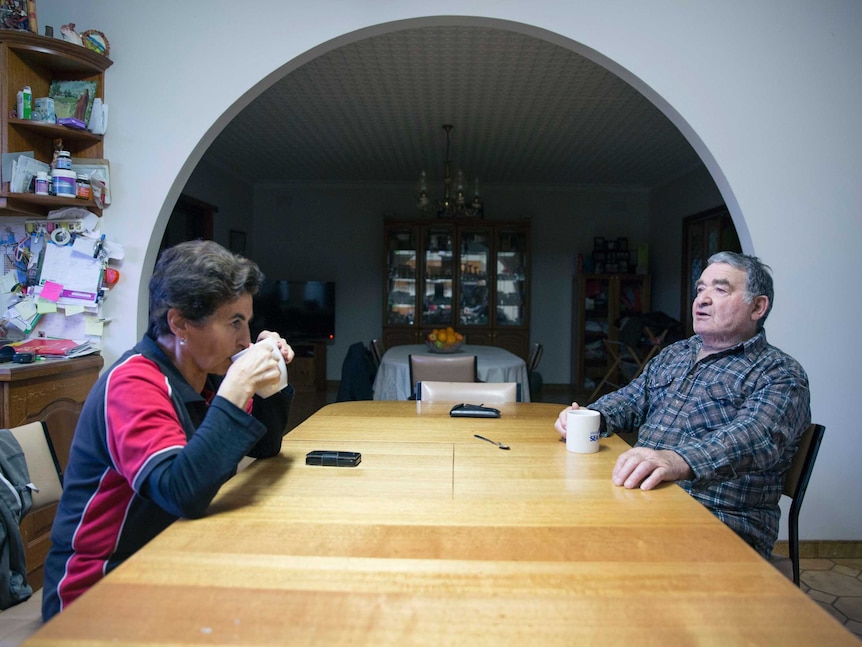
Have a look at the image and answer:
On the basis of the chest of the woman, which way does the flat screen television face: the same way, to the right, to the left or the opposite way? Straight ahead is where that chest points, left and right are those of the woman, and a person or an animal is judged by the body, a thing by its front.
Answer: to the right

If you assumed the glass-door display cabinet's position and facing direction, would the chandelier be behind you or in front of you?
in front

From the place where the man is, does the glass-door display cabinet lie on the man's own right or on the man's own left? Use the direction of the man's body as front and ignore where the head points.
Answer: on the man's own right

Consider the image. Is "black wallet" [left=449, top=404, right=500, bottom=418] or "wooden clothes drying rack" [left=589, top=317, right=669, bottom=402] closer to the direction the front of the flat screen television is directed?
the black wallet

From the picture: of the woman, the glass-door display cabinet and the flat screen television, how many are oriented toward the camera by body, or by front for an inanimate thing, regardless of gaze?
2

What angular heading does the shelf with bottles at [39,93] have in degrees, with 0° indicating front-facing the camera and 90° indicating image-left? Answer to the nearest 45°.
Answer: approximately 315°

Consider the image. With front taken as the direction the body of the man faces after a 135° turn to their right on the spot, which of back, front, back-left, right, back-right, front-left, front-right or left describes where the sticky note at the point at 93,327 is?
left

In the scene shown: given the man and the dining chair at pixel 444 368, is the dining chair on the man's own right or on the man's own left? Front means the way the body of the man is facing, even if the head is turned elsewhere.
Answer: on the man's own right

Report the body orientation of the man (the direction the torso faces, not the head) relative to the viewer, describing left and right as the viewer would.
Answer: facing the viewer and to the left of the viewer

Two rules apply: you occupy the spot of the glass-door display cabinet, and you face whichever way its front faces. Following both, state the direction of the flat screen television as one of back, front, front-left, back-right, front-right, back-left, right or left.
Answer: right

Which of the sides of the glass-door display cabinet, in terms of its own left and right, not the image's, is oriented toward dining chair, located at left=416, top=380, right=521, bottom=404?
front

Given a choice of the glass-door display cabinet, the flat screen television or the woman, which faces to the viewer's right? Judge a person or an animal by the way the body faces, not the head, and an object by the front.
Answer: the woman

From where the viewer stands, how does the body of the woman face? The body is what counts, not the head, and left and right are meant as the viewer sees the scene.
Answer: facing to the right of the viewer
